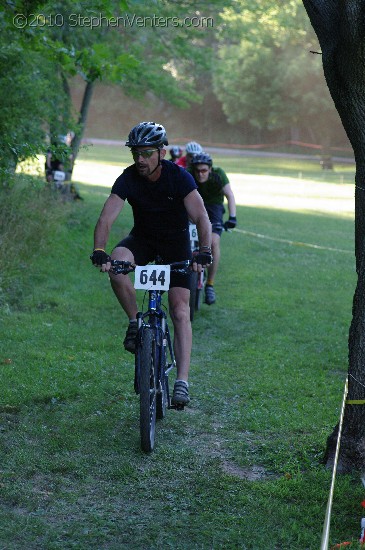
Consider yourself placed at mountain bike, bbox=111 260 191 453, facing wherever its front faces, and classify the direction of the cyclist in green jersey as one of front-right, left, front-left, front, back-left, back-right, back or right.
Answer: back

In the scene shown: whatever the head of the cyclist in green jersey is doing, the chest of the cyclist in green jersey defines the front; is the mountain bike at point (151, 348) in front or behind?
in front

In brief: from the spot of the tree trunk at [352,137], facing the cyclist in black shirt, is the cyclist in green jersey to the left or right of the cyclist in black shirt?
right

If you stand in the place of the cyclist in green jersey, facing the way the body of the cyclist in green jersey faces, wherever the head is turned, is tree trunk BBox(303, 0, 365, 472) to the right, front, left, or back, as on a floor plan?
front

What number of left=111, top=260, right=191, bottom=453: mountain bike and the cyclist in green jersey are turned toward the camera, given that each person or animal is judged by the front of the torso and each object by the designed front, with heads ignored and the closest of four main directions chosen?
2

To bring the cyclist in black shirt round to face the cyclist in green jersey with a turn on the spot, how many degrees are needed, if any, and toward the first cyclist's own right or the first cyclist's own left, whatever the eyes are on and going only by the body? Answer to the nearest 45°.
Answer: approximately 180°

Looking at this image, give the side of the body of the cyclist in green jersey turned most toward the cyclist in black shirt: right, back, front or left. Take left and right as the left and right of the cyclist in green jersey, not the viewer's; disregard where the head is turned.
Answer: front
